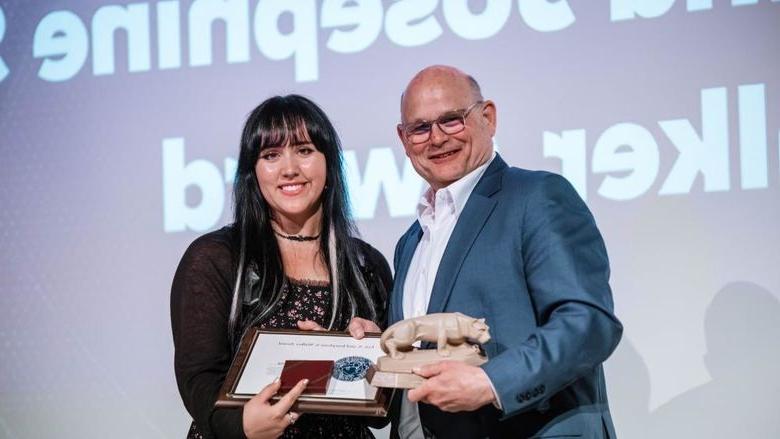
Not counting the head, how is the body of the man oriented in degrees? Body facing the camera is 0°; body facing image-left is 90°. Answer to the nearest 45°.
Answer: approximately 45°

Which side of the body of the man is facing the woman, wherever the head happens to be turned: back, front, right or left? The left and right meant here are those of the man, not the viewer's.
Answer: right
